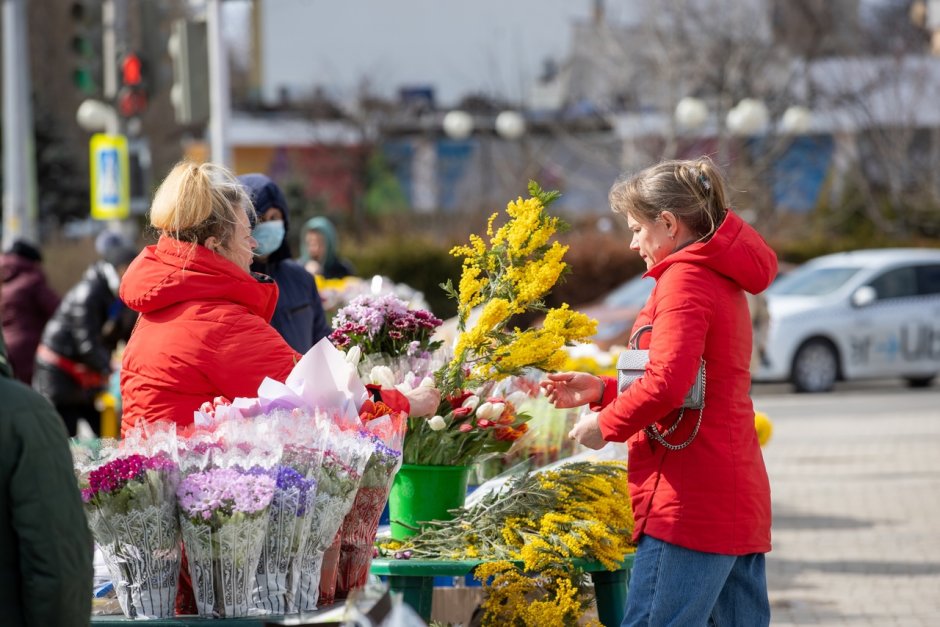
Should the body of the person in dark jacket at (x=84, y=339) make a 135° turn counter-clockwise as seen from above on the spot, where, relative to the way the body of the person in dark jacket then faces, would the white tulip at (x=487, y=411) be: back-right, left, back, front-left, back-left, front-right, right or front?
back-left

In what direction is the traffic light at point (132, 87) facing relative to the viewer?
toward the camera

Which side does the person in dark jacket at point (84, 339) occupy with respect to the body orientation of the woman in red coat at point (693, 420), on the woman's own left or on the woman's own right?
on the woman's own right

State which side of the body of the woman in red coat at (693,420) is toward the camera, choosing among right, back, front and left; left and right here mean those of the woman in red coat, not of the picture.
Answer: left

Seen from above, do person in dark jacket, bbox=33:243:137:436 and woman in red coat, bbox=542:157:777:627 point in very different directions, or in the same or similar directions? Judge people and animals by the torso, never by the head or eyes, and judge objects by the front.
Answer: very different directions

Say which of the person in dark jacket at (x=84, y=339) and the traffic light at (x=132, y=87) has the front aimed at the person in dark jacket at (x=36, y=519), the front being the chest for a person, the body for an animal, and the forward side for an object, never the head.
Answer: the traffic light

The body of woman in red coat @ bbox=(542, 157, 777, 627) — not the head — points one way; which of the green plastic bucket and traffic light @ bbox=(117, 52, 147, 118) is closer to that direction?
the green plastic bucket

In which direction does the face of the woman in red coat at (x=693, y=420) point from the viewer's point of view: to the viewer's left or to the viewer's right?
to the viewer's left

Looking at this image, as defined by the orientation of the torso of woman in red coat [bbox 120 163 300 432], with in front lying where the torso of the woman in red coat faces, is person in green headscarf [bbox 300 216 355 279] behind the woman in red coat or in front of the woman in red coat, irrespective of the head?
in front

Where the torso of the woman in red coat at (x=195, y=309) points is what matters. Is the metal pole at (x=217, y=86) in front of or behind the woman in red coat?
in front

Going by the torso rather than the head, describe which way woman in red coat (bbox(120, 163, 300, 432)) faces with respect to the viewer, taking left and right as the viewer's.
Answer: facing away from the viewer and to the right of the viewer

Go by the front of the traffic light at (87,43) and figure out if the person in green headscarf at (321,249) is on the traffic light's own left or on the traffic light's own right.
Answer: on the traffic light's own left

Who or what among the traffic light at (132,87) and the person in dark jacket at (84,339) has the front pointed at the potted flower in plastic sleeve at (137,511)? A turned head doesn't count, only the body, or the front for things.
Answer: the traffic light

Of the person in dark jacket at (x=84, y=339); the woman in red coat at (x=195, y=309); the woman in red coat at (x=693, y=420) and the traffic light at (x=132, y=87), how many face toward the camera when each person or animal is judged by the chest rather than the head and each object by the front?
1
